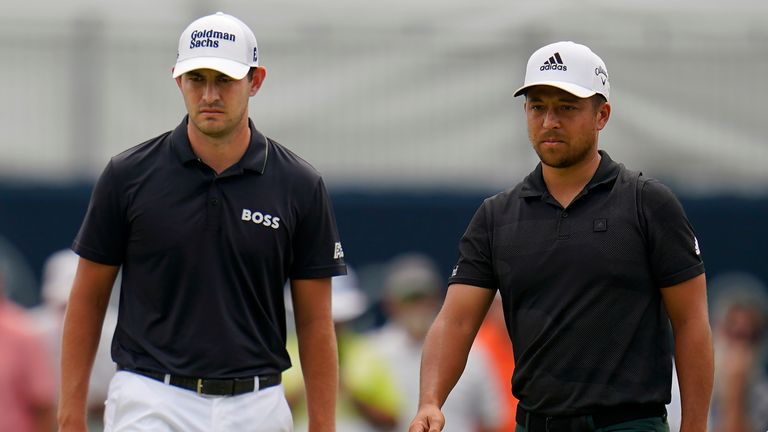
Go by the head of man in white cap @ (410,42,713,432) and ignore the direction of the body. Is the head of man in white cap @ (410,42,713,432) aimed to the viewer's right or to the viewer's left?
to the viewer's left

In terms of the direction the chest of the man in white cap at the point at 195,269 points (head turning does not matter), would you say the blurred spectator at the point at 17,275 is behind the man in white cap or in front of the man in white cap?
behind

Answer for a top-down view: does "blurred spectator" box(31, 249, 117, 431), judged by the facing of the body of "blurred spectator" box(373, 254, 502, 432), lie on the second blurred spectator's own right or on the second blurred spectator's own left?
on the second blurred spectator's own right

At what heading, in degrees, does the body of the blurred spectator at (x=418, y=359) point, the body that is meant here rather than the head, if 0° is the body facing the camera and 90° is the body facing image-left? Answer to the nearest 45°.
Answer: approximately 0°

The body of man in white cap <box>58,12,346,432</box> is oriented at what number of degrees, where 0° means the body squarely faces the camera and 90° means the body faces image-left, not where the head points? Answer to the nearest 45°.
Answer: approximately 0°

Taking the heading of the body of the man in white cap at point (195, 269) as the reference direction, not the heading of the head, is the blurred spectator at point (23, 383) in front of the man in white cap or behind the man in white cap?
behind

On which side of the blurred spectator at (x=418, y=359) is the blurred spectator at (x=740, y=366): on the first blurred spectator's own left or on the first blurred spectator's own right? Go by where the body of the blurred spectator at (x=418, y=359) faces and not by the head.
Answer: on the first blurred spectator's own left

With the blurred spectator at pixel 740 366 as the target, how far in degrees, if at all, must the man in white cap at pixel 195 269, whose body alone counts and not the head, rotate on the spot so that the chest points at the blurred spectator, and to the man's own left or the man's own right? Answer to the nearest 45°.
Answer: approximately 135° to the man's own left
